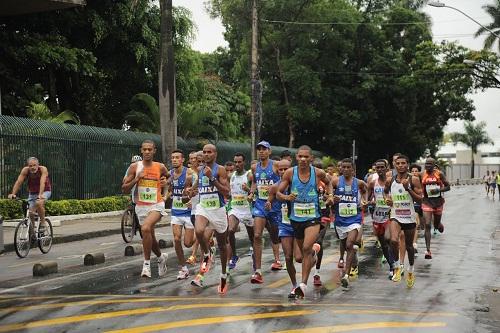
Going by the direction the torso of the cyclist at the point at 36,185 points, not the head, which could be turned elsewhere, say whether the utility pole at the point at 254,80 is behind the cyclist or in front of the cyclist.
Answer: behind

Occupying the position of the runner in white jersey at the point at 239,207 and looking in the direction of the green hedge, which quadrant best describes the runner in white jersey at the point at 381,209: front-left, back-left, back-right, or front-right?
back-right

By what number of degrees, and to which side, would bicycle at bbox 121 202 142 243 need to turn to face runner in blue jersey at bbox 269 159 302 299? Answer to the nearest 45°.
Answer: approximately 45° to its left

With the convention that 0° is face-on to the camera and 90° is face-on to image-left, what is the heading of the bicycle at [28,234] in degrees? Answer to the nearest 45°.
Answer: approximately 45°

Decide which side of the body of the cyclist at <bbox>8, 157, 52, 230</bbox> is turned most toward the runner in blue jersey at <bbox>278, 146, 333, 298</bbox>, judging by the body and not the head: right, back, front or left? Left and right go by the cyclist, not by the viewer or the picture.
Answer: left

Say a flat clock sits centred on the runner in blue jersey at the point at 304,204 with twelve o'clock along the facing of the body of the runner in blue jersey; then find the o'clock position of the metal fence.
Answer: The metal fence is roughly at 5 o'clock from the runner in blue jersey.

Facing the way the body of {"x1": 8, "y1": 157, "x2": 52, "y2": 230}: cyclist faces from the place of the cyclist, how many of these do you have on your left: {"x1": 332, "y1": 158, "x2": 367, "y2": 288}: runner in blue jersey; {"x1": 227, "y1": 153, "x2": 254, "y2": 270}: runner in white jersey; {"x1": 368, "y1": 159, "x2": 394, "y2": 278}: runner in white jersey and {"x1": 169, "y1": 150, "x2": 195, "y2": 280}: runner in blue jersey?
4
